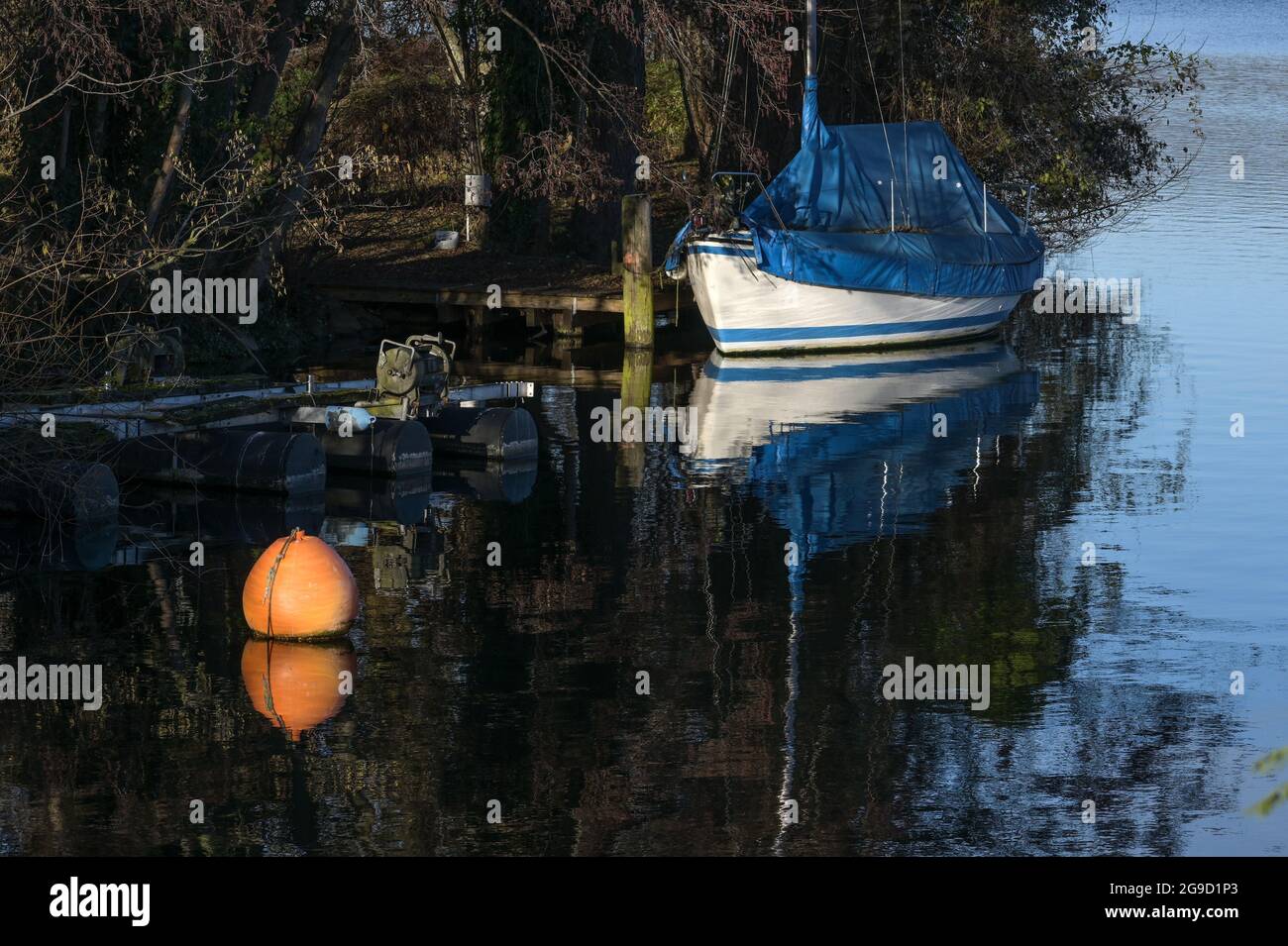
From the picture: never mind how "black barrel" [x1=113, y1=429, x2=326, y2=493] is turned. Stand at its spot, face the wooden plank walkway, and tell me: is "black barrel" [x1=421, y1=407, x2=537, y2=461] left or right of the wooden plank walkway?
right

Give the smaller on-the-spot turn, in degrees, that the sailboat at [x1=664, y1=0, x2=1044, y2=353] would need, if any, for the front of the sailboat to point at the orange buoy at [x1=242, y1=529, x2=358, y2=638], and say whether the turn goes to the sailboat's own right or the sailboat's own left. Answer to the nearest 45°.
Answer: approximately 45° to the sailboat's own left

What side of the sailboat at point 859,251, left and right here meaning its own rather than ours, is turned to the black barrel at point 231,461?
front

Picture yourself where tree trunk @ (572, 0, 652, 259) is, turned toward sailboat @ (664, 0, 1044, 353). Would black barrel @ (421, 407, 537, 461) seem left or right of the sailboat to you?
right

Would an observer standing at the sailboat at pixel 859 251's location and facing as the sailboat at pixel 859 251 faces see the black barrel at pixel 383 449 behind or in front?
in front

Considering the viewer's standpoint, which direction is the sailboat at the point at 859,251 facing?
facing the viewer and to the left of the viewer

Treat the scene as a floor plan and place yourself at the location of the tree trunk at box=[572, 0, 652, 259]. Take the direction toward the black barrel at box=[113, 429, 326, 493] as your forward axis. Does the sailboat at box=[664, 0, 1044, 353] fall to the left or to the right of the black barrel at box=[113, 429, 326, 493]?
left

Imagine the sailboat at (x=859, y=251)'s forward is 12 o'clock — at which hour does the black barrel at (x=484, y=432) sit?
The black barrel is roughly at 11 o'clock from the sailboat.

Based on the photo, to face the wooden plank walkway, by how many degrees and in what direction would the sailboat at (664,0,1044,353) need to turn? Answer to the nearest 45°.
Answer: approximately 45° to its right

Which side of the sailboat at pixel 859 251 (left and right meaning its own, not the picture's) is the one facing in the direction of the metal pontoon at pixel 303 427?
front

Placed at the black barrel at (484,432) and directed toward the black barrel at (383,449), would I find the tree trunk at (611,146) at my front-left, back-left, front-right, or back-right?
back-right
